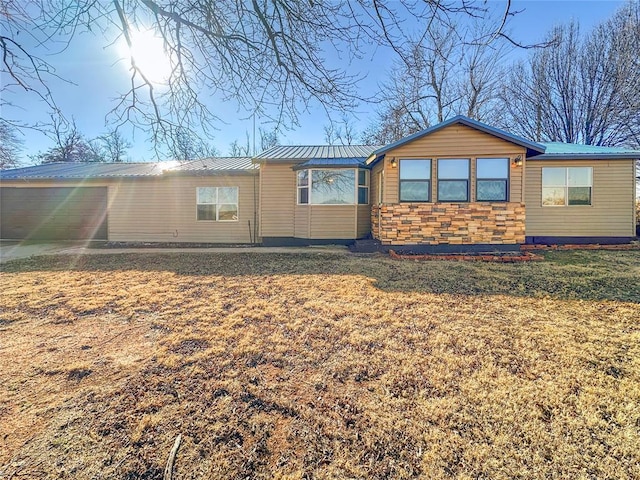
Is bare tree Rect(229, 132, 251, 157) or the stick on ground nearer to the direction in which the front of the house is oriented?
the stick on ground

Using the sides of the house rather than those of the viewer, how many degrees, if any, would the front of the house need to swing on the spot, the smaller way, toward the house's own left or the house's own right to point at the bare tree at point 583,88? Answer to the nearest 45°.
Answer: approximately 135° to the house's own left

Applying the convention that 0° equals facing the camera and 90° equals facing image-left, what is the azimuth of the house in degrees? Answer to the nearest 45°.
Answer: approximately 0°

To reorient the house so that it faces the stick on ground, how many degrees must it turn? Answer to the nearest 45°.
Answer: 0° — it already faces it

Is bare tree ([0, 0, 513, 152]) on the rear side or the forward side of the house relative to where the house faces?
on the forward side
